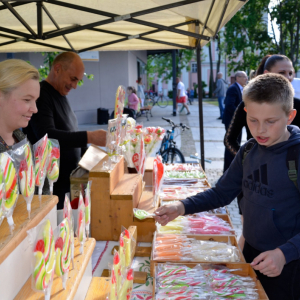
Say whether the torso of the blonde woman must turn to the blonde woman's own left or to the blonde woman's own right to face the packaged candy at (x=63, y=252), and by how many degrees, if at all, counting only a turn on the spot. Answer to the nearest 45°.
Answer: approximately 45° to the blonde woman's own right

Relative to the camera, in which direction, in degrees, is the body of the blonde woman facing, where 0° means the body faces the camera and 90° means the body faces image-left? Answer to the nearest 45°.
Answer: approximately 315°

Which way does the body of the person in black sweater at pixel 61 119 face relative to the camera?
to the viewer's right

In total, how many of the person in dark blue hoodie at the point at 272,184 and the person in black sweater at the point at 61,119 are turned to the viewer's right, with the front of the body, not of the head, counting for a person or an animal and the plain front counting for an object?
1

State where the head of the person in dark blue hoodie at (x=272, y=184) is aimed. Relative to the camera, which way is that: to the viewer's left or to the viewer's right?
to the viewer's left

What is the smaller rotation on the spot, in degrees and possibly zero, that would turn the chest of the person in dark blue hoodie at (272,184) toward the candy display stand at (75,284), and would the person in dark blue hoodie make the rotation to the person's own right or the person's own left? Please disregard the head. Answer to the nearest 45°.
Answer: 0° — they already face it

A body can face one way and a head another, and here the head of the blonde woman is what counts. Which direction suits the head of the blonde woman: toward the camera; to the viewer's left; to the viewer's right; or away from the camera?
to the viewer's right
